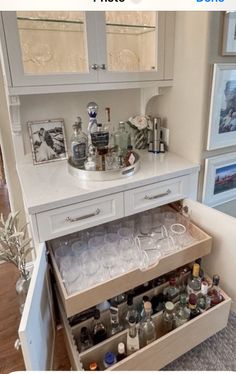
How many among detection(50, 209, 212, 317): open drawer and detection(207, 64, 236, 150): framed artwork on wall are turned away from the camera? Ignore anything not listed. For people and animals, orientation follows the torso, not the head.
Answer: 0

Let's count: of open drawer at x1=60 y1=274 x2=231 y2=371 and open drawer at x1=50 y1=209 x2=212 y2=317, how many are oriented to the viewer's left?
0

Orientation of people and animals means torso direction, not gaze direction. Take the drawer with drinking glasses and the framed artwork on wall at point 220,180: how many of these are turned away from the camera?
0

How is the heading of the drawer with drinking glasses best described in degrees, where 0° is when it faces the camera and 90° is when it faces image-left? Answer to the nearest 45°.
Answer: approximately 315°

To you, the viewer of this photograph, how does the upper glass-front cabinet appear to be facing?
facing the viewer and to the right of the viewer
